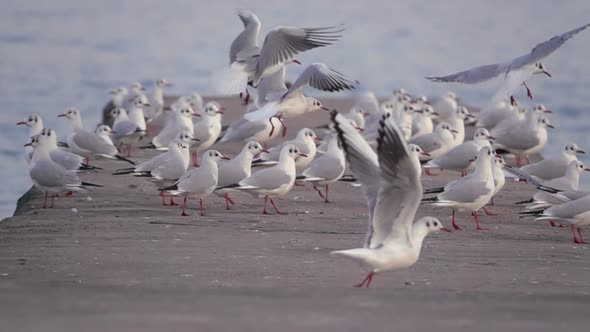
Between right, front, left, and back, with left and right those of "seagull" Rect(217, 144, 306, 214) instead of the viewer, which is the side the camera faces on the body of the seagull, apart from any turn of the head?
right

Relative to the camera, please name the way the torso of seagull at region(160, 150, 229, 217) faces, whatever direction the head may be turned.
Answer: to the viewer's right

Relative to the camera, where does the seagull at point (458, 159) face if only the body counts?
to the viewer's right

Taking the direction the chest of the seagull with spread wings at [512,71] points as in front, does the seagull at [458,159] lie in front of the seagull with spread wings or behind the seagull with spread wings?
behind

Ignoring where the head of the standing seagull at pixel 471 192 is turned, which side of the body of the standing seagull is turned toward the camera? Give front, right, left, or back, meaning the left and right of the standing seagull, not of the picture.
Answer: right

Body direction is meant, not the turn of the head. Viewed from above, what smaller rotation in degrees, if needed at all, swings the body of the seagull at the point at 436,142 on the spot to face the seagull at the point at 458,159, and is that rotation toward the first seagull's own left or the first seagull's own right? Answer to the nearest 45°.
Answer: approximately 90° to the first seagull's own right

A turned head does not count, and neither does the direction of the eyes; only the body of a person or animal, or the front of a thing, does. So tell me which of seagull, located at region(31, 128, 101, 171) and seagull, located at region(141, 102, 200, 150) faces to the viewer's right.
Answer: seagull, located at region(141, 102, 200, 150)

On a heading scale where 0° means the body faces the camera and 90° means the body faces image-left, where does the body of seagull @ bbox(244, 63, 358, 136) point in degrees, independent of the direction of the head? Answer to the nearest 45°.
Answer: approximately 270°

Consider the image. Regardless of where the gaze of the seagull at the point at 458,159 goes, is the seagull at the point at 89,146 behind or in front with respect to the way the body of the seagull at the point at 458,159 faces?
behind

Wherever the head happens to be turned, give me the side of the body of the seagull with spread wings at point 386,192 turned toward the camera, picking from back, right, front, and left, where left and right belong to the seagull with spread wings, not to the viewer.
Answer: right
